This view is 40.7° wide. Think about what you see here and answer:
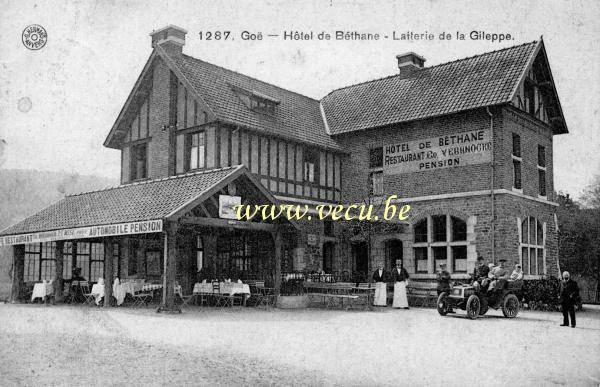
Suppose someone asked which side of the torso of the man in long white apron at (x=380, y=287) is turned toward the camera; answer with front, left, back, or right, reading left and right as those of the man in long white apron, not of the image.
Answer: front

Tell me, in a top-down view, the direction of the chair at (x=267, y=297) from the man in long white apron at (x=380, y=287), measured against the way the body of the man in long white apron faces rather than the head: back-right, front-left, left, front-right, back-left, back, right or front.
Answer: right

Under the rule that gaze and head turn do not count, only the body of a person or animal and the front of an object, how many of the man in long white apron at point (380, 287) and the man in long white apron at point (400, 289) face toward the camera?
2

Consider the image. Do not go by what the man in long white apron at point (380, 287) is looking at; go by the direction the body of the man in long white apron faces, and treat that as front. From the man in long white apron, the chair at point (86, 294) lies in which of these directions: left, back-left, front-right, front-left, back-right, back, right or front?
right

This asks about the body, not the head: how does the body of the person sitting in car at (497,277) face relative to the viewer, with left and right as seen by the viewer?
facing the viewer and to the left of the viewer

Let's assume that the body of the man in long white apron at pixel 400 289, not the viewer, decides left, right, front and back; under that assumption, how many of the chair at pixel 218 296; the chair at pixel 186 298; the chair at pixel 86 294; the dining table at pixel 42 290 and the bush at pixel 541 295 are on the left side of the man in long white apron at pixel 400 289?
1

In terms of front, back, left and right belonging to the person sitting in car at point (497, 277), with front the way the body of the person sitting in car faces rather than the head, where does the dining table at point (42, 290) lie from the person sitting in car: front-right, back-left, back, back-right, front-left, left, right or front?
front-right

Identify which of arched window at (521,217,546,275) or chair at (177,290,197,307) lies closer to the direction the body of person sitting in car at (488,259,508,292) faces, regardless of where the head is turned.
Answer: the chair

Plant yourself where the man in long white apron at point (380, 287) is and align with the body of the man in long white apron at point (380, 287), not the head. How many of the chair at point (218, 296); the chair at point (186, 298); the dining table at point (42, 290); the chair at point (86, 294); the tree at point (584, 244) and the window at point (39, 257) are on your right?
5

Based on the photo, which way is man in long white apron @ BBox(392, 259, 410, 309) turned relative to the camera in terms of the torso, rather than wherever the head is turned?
toward the camera
